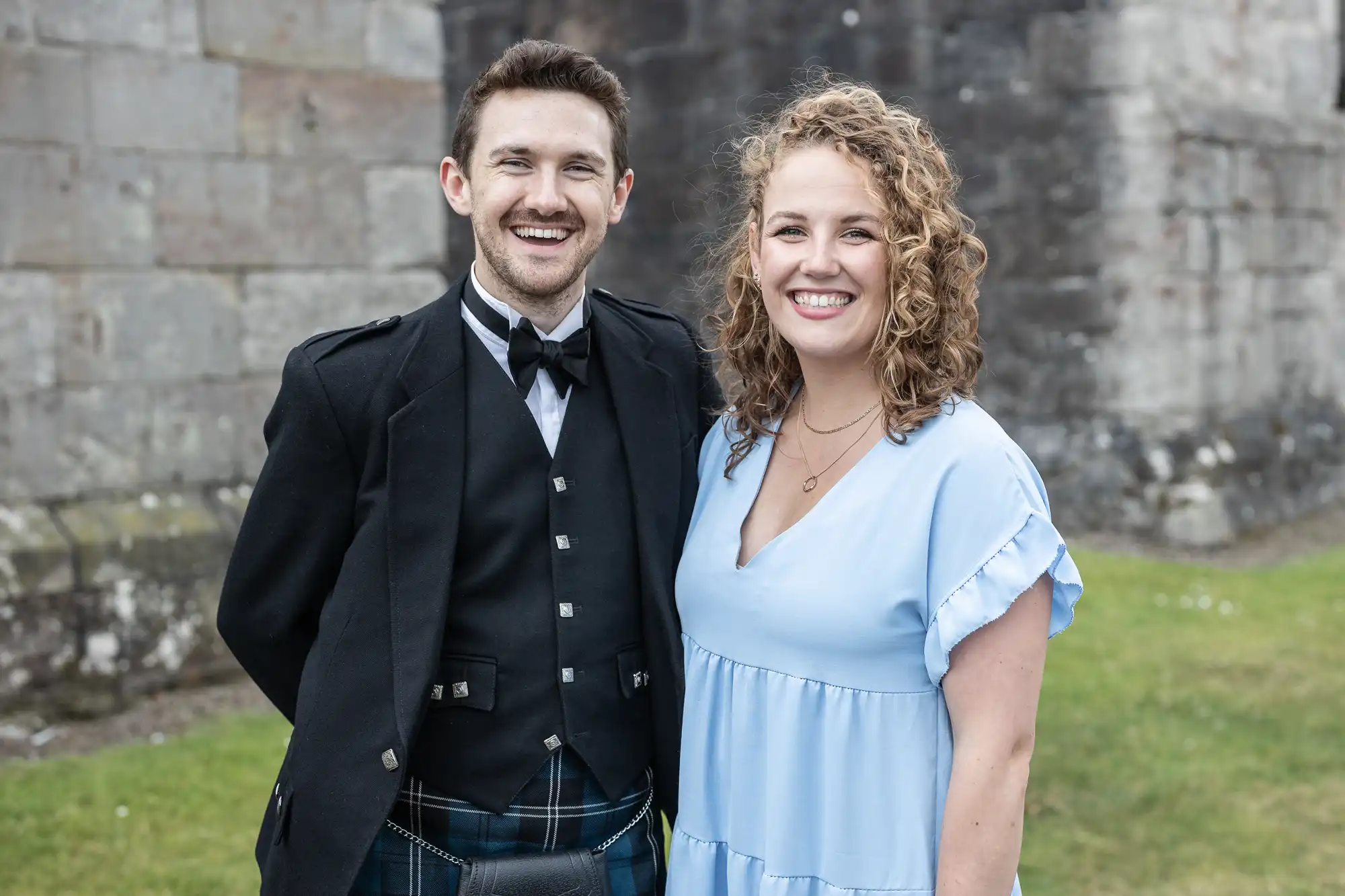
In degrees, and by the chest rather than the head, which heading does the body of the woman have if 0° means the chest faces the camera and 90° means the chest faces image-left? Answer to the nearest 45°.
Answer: approximately 45°

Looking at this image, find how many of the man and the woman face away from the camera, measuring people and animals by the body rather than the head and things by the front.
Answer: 0

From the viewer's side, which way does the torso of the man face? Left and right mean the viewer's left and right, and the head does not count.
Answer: facing the viewer and to the right of the viewer

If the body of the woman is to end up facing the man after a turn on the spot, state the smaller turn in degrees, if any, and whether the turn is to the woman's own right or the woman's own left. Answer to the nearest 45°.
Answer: approximately 45° to the woman's own right
